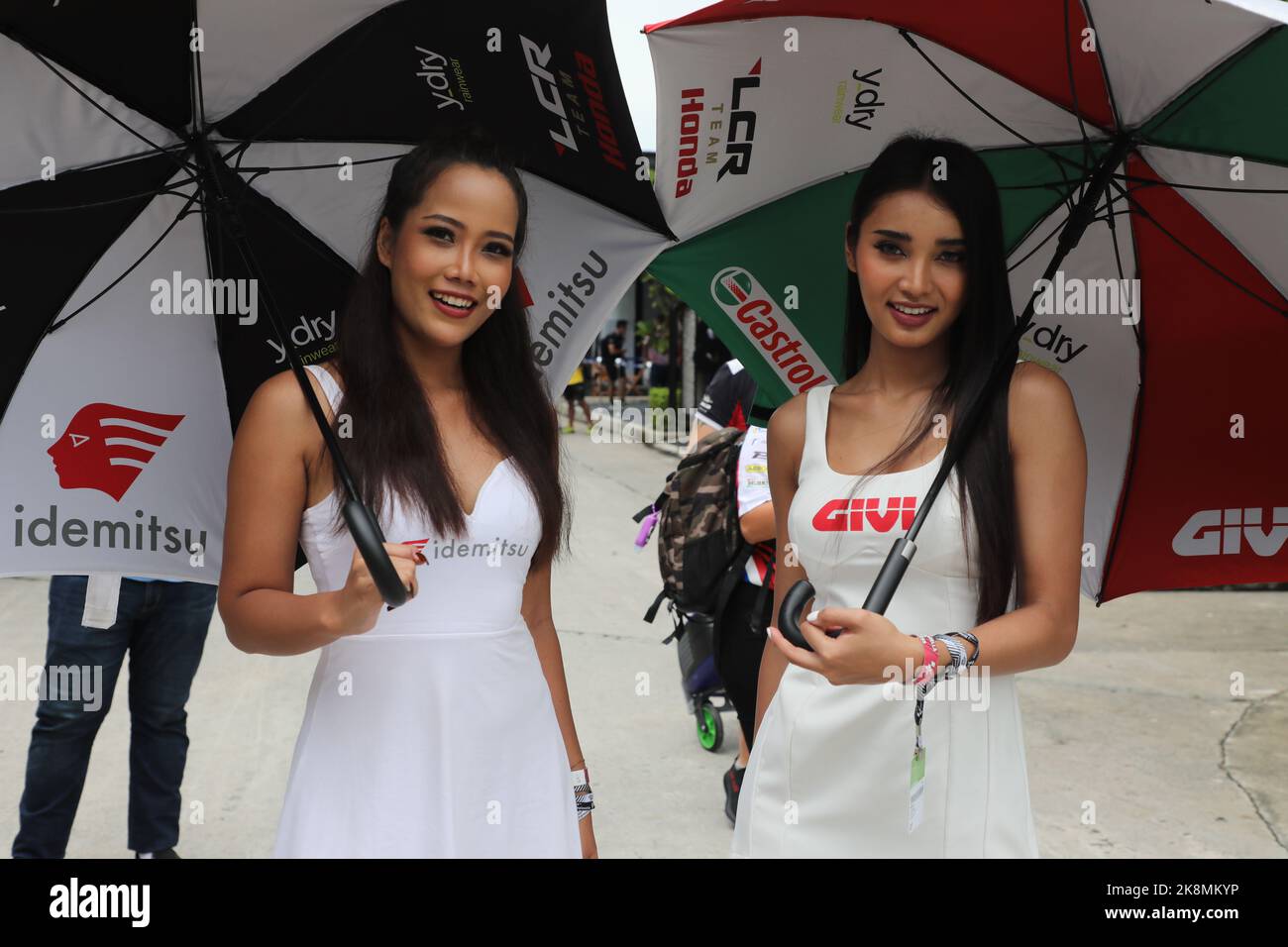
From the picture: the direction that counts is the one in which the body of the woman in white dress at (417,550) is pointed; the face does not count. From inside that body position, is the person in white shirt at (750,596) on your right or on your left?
on your left

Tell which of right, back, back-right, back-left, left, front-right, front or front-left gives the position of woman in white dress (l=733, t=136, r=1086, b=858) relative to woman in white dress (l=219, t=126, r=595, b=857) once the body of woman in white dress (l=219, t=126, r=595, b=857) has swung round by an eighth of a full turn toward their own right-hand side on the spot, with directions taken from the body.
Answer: left

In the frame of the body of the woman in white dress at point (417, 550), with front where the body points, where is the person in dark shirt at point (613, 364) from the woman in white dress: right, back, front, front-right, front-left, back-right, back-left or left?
back-left

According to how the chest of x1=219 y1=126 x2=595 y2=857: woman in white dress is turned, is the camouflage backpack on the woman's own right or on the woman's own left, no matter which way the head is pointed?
on the woman's own left

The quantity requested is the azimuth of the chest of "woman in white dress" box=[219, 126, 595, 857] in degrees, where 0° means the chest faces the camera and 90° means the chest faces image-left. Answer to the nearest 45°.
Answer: approximately 315°
